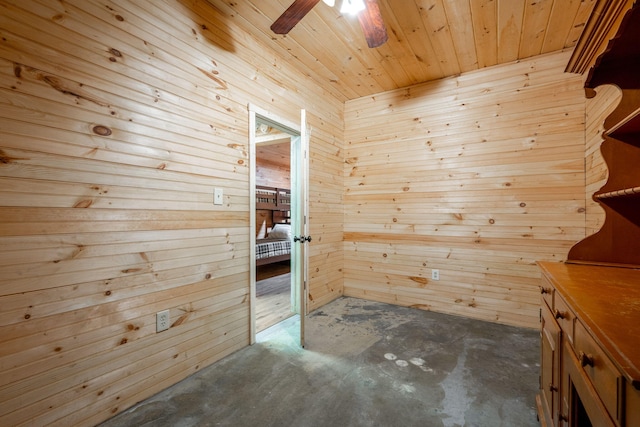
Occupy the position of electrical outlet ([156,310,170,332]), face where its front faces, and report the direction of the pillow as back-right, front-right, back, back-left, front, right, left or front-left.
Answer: left

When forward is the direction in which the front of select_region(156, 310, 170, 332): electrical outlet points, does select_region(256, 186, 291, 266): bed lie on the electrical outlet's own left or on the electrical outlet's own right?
on the electrical outlet's own left

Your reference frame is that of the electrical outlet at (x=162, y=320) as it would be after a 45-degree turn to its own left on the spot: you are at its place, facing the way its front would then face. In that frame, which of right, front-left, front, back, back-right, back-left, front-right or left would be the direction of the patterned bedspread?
front-left

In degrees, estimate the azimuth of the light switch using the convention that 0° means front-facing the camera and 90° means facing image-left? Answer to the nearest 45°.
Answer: approximately 315°

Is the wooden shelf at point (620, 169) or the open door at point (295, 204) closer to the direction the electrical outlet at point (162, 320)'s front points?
the wooden shelf

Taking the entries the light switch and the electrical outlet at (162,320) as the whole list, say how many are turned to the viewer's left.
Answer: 0

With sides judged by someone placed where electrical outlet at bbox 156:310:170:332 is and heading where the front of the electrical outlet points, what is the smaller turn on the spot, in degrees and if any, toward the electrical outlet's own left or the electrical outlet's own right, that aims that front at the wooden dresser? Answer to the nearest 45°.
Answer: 0° — it already faces it
